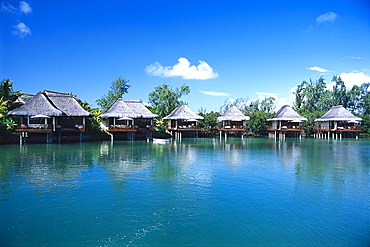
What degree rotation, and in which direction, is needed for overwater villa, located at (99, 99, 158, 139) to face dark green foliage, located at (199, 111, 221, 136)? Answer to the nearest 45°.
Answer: approximately 135° to its left

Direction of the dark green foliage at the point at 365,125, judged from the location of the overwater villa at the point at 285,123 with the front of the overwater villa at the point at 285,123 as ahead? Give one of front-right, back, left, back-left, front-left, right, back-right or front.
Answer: back-left

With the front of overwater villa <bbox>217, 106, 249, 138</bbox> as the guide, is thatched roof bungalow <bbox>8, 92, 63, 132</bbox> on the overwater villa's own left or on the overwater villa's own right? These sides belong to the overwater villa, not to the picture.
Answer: on the overwater villa's own right

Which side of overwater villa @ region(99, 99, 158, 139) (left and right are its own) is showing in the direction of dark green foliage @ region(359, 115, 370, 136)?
left

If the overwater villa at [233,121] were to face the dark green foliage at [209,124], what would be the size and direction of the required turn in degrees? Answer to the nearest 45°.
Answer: approximately 90° to its right

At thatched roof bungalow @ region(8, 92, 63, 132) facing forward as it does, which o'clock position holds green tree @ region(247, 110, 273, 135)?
The green tree is roughly at 9 o'clock from the thatched roof bungalow.

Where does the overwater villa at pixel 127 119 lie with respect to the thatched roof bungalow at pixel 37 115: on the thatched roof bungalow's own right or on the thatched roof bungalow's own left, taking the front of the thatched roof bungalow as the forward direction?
on the thatched roof bungalow's own left

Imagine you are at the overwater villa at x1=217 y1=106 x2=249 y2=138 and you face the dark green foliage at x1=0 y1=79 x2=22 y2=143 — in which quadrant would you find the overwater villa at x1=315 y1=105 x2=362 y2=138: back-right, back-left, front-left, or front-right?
back-left

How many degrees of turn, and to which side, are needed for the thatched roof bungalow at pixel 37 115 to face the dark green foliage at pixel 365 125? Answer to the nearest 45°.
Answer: approximately 90° to its left
